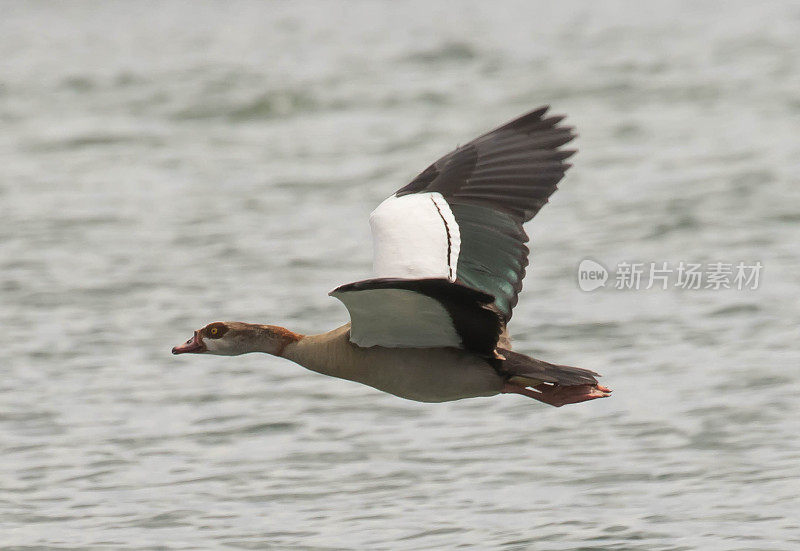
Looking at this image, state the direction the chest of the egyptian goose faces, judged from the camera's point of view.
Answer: to the viewer's left
